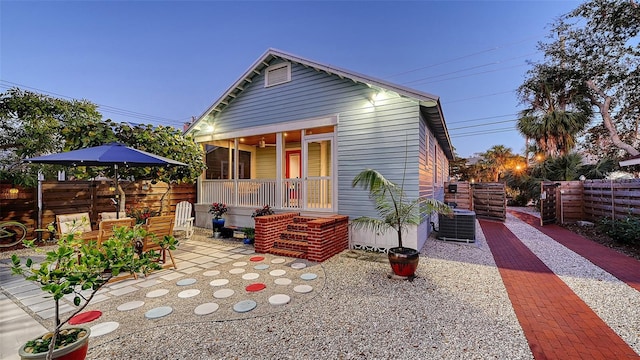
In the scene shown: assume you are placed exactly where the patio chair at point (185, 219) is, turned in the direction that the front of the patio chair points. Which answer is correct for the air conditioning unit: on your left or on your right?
on your left

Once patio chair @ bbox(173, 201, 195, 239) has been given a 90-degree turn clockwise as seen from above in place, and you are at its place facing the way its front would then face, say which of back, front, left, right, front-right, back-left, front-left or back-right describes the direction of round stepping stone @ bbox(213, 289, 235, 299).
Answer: back-left

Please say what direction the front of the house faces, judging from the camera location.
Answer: facing the viewer and to the left of the viewer

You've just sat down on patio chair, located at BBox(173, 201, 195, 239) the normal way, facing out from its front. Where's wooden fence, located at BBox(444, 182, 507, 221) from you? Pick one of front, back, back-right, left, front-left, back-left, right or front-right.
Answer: back-left

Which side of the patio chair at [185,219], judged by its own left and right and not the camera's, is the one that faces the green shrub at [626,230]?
left

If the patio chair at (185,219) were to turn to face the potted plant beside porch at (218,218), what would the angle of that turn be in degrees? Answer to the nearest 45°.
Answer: approximately 135° to its left

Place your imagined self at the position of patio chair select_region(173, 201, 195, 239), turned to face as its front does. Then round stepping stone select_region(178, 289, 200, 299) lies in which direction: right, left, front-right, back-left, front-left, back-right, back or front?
front-left

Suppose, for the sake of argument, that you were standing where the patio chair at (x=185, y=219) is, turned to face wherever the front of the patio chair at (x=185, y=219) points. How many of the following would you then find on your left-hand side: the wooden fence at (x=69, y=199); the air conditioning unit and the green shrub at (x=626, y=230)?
2

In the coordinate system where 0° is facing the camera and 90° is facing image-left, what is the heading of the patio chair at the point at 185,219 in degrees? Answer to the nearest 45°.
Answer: approximately 45°

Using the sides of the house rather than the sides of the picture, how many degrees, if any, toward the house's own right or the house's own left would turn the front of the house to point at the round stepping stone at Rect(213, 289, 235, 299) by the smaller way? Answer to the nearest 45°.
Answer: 0° — it already faces it

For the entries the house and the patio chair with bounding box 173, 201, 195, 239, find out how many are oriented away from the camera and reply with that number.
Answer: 0

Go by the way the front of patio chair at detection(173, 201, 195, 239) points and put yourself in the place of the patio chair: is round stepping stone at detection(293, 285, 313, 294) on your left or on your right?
on your left
